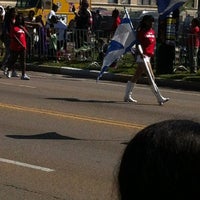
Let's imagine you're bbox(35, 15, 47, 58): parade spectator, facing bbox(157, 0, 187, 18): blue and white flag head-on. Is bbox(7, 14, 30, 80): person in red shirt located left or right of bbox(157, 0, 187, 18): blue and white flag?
right

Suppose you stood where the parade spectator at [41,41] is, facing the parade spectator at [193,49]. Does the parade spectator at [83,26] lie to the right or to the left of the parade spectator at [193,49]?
left

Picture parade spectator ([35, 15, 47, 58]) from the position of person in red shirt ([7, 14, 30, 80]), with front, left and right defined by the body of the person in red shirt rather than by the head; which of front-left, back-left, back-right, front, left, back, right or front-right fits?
left

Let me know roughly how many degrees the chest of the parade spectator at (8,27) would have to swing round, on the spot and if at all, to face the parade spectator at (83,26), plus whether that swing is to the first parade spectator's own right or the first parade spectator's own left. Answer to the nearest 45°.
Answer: approximately 45° to the first parade spectator's own left
